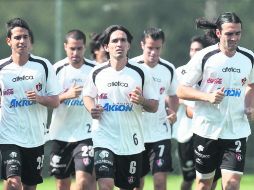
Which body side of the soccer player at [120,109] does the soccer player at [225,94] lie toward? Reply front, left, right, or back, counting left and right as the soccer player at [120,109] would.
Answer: left

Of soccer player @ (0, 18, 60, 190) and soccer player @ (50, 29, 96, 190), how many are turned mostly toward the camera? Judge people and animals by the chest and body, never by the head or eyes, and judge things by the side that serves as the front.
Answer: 2

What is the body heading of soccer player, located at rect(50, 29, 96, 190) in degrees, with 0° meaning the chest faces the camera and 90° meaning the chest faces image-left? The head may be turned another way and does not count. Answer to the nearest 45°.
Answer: approximately 0°

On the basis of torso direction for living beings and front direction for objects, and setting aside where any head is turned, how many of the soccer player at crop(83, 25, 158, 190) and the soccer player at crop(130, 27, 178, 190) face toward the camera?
2

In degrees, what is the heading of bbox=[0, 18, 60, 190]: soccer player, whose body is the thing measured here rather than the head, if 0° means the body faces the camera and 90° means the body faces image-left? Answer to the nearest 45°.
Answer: approximately 0°

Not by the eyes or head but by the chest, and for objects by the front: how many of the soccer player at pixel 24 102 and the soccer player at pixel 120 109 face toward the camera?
2
